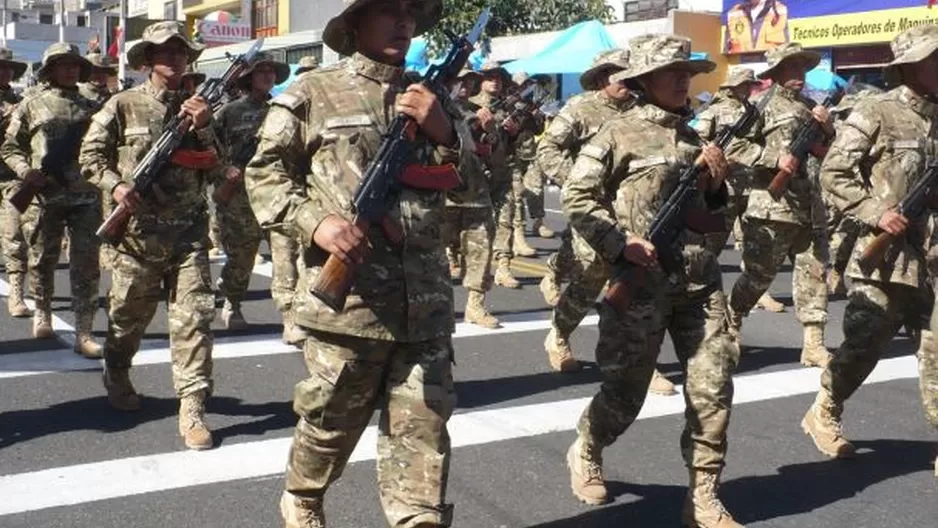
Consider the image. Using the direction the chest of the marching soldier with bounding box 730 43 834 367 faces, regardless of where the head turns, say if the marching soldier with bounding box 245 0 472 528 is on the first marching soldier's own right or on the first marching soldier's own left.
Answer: on the first marching soldier's own right

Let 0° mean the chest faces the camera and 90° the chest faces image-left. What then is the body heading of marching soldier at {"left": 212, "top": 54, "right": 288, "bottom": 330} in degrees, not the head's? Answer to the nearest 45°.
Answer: approximately 315°

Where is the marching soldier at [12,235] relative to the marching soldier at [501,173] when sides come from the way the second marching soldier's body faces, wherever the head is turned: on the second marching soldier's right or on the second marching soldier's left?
on the second marching soldier's right

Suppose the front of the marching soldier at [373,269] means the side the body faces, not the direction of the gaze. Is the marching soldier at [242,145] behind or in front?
behind

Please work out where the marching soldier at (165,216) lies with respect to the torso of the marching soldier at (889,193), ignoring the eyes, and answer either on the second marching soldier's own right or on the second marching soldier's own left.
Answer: on the second marching soldier's own right
